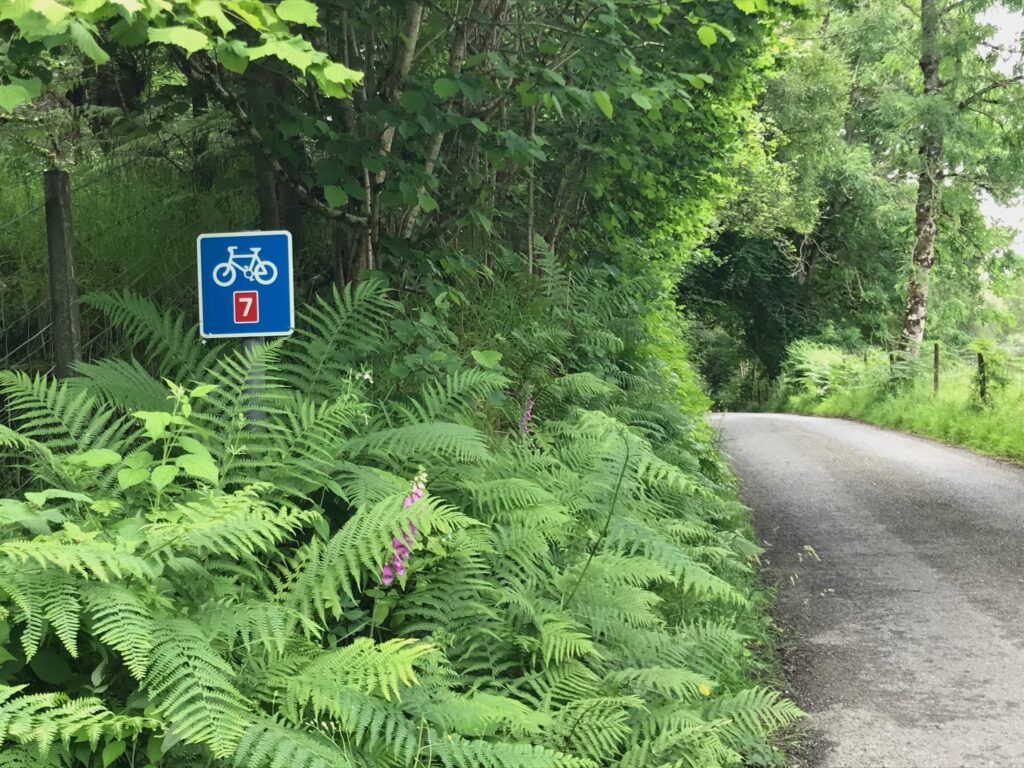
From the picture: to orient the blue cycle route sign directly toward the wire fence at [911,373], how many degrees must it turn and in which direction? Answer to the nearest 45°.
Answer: approximately 135° to its left

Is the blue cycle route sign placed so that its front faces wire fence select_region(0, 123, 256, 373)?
no

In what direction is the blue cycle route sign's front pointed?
toward the camera

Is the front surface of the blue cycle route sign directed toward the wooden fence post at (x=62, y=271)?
no
